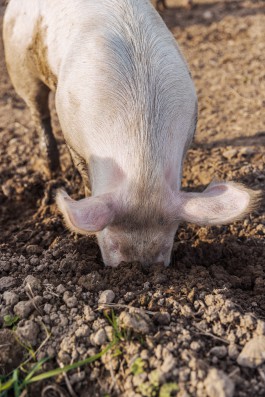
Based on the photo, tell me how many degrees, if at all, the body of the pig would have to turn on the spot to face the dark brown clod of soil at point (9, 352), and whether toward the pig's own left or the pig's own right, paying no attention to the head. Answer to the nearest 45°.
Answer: approximately 45° to the pig's own right

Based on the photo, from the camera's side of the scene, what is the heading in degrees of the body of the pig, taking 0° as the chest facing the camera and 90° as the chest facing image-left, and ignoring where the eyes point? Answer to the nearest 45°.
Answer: approximately 0°

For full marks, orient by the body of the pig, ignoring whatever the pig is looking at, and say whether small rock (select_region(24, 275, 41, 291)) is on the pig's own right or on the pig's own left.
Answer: on the pig's own right
